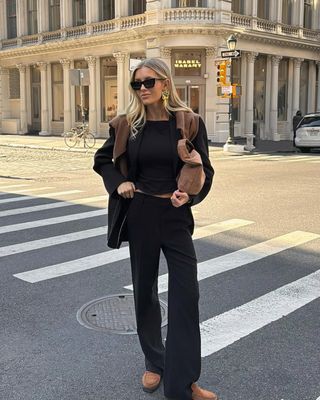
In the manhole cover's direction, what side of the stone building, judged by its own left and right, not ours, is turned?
front

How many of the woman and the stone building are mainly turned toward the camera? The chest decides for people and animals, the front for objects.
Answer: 2

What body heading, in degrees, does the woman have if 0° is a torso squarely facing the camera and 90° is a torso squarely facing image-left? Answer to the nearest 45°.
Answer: approximately 0°

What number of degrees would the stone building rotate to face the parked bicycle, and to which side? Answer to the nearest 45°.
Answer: approximately 45° to its right

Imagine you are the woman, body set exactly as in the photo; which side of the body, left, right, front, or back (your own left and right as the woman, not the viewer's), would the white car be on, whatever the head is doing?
back

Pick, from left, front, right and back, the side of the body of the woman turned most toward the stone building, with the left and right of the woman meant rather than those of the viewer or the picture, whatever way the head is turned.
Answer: back

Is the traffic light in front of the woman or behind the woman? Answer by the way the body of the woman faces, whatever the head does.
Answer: behind

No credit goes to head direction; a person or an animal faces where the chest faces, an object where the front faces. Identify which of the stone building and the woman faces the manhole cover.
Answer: the stone building

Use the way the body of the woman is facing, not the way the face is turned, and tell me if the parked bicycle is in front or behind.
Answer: behind

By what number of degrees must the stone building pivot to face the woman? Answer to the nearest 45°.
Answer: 0° — it already faces them

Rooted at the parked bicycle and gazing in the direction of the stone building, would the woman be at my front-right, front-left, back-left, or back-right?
back-right
